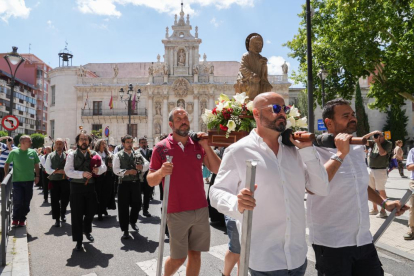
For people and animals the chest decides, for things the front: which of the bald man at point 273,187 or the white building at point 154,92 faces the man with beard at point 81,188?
the white building

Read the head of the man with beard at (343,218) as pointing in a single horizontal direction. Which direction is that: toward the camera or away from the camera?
toward the camera

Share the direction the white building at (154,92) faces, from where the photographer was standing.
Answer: facing the viewer

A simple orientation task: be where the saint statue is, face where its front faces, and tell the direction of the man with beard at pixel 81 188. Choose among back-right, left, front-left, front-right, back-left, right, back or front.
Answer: back-right

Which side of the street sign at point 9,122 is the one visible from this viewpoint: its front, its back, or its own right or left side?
front

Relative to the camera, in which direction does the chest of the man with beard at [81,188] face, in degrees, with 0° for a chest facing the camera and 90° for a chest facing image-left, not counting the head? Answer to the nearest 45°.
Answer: approximately 0°

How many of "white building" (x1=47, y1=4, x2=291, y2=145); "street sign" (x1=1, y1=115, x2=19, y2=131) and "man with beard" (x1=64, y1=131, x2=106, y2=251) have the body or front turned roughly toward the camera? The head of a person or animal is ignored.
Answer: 3

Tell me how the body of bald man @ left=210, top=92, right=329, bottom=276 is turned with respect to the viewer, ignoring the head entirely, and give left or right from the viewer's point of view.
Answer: facing the viewer and to the right of the viewer

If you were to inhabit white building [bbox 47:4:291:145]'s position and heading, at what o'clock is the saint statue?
The saint statue is roughly at 12 o'clock from the white building.

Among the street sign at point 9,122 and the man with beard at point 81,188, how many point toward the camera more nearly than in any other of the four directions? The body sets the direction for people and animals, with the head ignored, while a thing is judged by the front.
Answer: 2

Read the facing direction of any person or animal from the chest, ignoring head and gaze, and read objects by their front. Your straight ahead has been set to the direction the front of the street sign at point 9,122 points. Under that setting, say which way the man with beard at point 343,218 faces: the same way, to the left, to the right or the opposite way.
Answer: the same way

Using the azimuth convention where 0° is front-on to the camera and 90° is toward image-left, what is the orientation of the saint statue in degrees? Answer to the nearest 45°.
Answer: approximately 315°

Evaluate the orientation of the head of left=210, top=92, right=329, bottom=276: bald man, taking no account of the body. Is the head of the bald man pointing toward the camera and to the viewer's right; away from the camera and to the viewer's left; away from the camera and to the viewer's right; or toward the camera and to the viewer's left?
toward the camera and to the viewer's right

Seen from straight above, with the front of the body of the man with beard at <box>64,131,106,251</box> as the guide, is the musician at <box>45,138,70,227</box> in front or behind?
behind

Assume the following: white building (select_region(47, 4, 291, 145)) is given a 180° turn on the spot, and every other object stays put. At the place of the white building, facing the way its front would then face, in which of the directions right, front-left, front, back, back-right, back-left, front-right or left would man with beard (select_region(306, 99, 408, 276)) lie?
back
